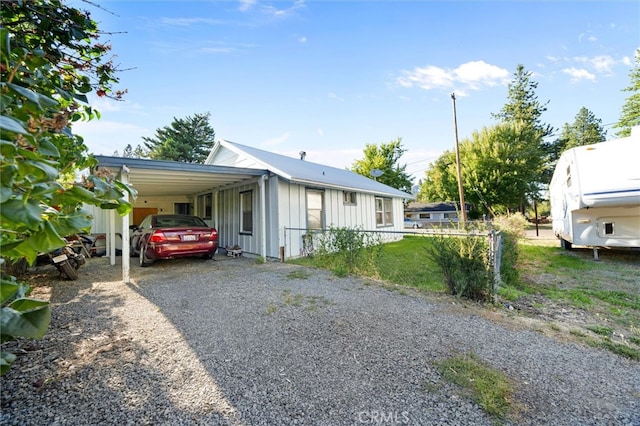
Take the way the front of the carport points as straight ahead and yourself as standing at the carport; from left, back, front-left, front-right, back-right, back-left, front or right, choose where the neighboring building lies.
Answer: left

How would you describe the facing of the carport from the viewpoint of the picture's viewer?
facing the viewer and to the right of the viewer

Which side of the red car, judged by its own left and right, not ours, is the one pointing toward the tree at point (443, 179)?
right

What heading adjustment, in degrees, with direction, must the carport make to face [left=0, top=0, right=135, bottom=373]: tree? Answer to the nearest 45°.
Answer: approximately 45° to its right

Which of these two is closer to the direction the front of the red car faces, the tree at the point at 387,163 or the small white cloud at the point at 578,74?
the tree

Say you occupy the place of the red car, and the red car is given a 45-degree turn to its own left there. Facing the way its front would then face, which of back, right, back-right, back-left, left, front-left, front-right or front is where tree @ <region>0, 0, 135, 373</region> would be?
left

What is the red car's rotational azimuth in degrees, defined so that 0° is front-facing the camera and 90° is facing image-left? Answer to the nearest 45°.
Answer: approximately 135°
